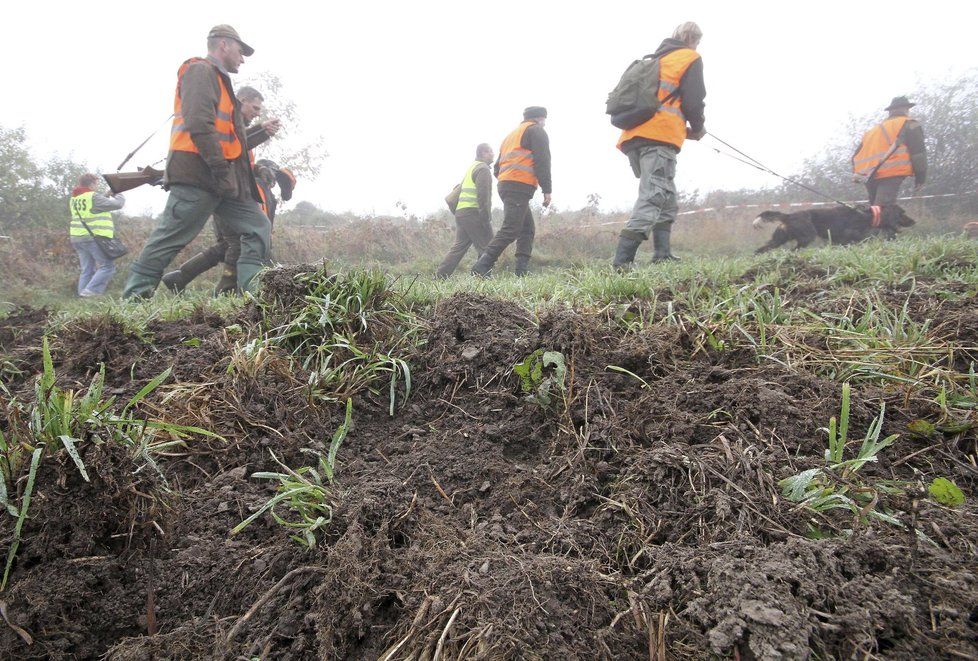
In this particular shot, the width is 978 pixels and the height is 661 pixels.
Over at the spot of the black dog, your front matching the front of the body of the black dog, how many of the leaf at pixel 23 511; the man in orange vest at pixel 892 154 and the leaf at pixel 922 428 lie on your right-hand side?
2

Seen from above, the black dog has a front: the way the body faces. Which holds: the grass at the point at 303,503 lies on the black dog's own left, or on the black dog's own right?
on the black dog's own right

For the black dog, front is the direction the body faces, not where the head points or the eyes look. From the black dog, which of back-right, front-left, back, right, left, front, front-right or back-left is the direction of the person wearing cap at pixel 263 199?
back-right

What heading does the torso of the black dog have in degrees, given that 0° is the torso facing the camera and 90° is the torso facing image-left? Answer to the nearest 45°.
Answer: approximately 270°
